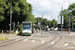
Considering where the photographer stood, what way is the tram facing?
facing the viewer
